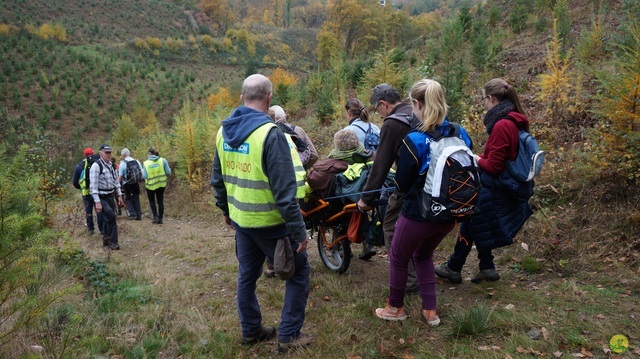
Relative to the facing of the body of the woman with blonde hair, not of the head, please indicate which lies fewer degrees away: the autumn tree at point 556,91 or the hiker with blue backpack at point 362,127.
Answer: the hiker with blue backpack

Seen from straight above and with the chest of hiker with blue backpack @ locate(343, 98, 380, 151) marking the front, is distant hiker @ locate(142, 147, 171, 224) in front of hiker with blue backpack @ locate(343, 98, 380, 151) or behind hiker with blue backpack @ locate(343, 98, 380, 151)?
in front

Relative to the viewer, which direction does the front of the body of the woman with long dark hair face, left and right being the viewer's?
facing to the left of the viewer

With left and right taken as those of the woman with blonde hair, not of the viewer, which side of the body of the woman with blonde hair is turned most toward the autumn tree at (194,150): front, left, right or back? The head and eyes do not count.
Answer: front

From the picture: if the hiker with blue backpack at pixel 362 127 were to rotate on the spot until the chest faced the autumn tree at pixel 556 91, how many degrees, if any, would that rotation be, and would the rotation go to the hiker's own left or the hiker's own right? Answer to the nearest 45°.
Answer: approximately 90° to the hiker's own right

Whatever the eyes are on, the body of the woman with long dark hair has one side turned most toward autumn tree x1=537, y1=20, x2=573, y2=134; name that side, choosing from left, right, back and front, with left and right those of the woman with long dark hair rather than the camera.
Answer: right

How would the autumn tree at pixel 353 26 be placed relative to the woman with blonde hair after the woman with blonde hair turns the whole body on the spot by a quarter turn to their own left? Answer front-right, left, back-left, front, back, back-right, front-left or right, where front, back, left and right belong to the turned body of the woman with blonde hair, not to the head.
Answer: back-right

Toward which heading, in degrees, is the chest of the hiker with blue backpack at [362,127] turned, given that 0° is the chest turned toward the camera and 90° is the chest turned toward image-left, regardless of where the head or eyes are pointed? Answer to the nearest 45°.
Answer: approximately 135°

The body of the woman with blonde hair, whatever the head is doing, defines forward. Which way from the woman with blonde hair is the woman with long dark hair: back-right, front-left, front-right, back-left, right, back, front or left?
right
